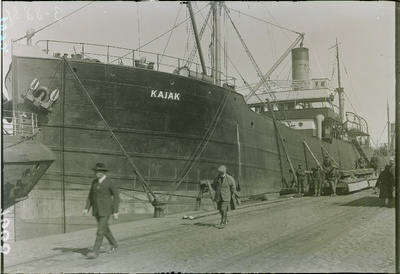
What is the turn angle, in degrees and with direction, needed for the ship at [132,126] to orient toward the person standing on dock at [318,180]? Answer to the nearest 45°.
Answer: approximately 180°

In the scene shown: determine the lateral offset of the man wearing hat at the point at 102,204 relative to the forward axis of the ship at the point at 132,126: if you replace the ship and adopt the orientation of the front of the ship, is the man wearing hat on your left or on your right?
on your left

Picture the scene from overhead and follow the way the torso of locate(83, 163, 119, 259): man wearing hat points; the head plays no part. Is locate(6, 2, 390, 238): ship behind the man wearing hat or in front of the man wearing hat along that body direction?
behind

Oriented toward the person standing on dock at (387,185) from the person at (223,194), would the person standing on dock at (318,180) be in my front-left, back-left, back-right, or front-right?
front-left

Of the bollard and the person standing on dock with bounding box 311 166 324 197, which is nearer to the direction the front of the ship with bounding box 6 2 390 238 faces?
the bollard

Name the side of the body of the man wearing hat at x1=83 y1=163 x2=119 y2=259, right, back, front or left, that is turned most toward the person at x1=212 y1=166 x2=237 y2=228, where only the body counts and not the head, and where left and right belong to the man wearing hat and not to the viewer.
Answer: back

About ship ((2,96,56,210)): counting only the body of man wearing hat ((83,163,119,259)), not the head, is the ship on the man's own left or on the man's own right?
on the man's own right

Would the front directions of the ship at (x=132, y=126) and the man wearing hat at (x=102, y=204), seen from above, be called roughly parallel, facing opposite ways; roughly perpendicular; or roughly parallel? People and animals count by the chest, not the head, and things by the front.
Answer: roughly parallel

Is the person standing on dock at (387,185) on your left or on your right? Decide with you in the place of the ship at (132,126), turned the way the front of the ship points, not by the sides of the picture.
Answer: on your left

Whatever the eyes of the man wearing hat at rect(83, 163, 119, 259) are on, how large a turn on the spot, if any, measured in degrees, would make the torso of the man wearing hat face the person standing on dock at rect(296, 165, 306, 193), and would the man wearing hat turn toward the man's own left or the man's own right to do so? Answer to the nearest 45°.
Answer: approximately 180°

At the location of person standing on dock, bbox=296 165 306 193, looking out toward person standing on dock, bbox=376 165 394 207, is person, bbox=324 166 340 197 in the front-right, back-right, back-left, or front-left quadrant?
front-left

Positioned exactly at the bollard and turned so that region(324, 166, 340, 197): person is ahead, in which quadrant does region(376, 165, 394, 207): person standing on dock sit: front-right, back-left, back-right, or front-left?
front-right

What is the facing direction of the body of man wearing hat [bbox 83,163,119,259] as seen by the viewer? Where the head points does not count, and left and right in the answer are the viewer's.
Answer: facing the viewer and to the left of the viewer
